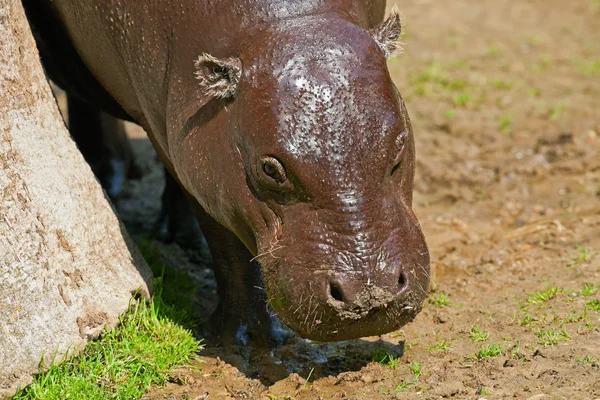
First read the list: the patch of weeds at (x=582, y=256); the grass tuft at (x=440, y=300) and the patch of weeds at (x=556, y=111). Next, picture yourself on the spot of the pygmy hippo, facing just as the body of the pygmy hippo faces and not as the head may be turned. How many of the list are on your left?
3

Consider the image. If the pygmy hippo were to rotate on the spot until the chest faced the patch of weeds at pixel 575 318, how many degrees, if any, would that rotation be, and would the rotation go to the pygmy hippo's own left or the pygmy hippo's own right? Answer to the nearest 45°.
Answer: approximately 45° to the pygmy hippo's own left

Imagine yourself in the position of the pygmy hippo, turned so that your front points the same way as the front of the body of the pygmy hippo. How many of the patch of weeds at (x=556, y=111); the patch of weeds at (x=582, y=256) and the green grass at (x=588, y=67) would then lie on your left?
3

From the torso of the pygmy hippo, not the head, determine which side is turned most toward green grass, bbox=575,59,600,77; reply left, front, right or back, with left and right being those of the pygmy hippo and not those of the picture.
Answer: left

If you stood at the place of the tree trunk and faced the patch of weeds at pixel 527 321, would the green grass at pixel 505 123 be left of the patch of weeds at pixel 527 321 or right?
left

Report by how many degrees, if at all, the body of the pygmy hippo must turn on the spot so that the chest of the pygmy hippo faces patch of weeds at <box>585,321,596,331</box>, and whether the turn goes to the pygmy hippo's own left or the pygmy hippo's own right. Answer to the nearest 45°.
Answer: approximately 45° to the pygmy hippo's own left

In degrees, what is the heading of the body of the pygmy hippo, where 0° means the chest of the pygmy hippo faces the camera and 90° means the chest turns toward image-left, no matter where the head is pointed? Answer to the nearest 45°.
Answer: approximately 315°

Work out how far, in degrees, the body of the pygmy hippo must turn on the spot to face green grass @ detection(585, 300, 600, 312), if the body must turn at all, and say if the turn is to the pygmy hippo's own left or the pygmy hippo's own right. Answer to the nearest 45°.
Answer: approximately 45° to the pygmy hippo's own left

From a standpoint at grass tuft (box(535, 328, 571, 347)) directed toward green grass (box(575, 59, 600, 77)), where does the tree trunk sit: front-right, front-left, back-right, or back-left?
back-left

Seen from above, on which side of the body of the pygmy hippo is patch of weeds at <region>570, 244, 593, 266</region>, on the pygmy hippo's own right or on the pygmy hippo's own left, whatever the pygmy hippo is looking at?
on the pygmy hippo's own left

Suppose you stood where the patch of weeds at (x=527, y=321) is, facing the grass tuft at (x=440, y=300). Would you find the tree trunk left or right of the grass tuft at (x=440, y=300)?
left

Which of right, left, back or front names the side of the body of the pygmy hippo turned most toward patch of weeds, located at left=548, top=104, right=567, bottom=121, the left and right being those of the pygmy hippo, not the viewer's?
left

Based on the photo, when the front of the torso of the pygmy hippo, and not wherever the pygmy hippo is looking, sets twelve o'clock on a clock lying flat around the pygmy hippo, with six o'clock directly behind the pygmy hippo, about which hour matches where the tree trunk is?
The tree trunk is roughly at 3 o'clock from the pygmy hippo.

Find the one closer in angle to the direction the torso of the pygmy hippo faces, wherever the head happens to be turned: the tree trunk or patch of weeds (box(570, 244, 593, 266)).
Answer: the patch of weeds
